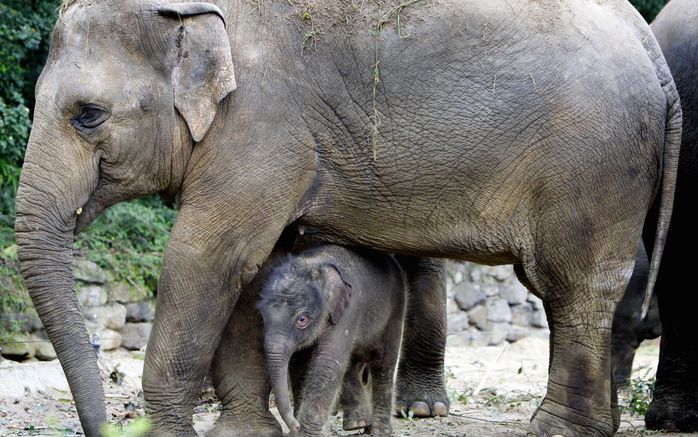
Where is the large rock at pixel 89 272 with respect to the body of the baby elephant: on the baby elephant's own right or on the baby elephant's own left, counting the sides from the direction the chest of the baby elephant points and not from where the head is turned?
on the baby elephant's own right

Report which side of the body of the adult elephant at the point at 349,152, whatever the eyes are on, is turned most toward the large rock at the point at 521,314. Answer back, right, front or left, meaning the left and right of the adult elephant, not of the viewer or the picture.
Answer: right

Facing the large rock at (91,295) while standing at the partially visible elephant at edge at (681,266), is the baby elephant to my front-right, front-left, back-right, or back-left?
front-left

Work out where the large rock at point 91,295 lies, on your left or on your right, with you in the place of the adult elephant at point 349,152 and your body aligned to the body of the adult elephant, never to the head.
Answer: on your right

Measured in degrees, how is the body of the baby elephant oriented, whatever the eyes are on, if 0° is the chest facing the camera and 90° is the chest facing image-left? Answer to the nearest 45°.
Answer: approximately 45°

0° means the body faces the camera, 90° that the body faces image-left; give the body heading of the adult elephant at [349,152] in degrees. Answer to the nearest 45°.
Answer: approximately 90°

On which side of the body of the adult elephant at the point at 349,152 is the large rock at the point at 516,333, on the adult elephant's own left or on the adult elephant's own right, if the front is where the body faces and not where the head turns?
on the adult elephant's own right

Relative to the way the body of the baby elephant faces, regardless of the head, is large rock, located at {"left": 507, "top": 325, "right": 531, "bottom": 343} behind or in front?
behind
